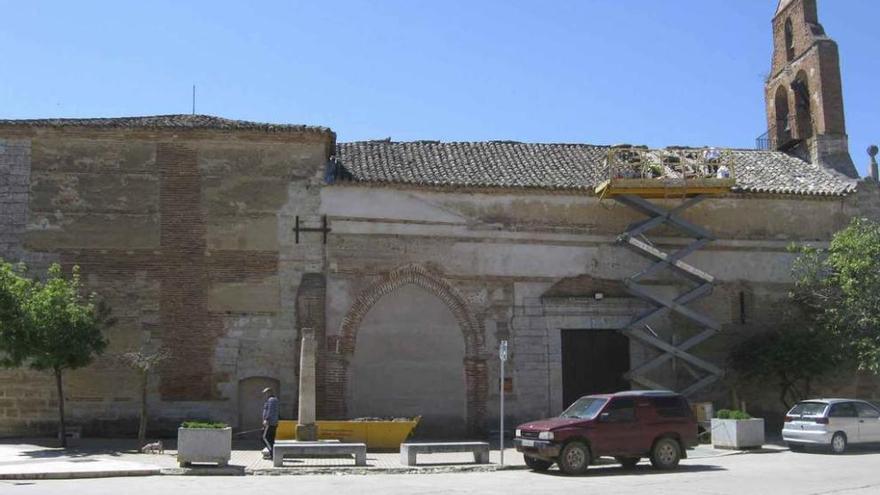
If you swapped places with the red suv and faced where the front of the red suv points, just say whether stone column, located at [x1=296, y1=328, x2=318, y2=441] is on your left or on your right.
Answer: on your right

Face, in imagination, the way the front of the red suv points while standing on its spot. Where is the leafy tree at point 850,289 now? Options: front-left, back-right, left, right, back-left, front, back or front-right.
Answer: back

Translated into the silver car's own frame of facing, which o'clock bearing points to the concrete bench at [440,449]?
The concrete bench is roughly at 6 o'clock from the silver car.

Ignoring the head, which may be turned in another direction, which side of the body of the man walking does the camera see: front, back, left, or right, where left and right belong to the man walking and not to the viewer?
left

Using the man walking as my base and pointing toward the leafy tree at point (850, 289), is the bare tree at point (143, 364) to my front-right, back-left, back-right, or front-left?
back-left

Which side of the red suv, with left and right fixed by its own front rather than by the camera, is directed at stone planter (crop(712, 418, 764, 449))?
back

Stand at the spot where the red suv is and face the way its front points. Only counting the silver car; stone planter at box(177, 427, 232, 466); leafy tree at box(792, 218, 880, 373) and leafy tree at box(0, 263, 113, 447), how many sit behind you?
2

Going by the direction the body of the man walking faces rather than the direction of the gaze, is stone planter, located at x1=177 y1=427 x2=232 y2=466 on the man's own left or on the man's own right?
on the man's own left

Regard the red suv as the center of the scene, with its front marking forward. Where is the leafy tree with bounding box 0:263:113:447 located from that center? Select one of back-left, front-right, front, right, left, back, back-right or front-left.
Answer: front-right

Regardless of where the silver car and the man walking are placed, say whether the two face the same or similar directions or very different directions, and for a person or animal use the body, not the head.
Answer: very different directions

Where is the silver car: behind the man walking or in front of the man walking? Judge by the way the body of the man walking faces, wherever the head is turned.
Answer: behind
